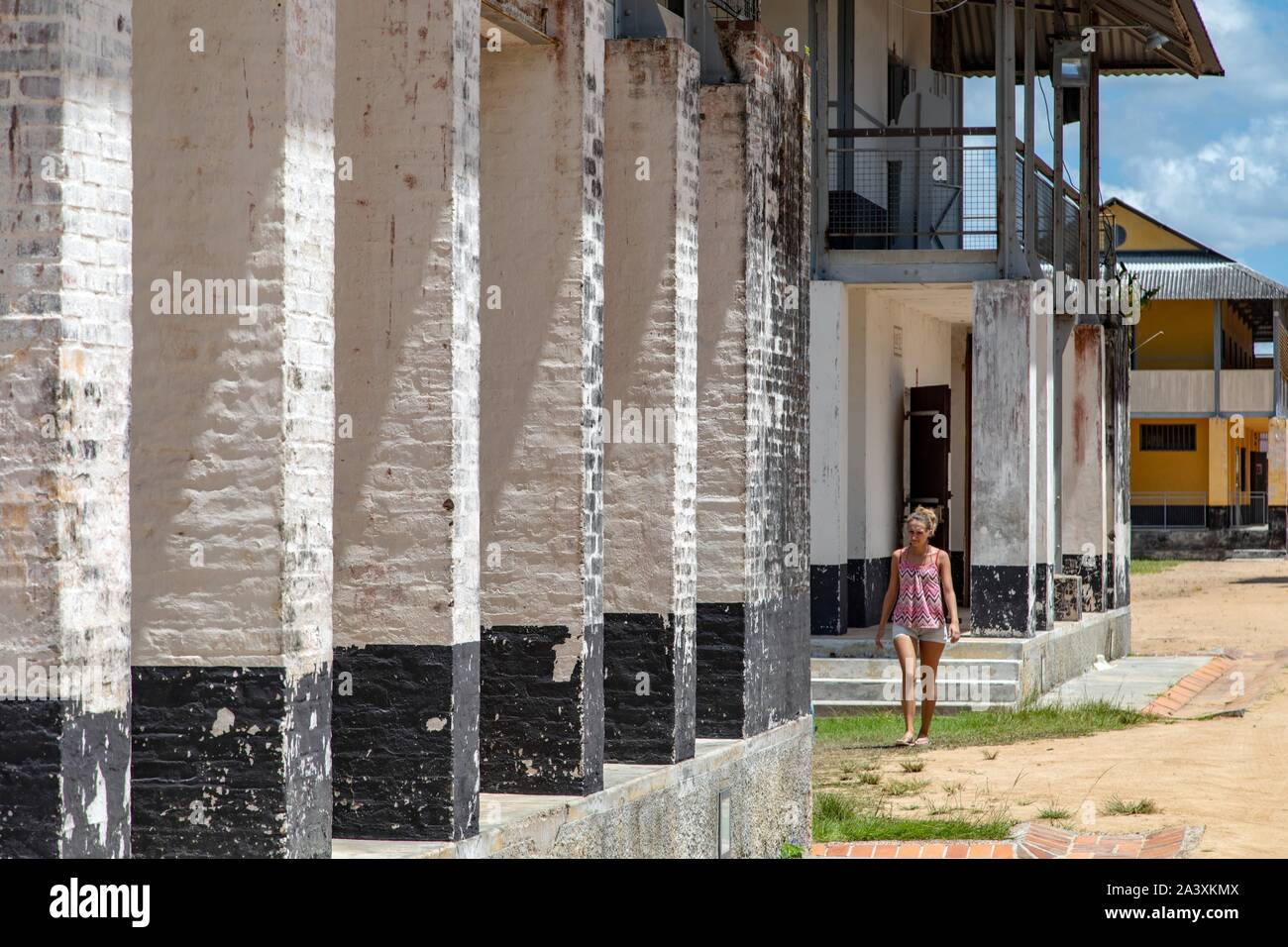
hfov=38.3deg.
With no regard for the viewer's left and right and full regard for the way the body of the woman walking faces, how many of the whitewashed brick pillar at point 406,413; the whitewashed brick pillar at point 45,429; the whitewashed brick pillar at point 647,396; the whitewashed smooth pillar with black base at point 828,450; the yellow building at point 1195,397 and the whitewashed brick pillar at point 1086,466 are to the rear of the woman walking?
3

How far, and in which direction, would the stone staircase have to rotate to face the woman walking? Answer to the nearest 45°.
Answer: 0° — it already faces them

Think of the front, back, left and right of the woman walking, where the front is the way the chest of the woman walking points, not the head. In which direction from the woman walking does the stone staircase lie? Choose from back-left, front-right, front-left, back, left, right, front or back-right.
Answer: back

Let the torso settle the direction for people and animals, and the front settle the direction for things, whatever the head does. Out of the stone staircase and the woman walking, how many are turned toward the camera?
2

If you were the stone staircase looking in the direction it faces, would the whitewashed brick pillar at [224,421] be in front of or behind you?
in front

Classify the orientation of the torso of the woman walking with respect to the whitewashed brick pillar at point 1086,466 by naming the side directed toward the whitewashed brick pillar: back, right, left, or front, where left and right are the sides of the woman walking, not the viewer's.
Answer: back

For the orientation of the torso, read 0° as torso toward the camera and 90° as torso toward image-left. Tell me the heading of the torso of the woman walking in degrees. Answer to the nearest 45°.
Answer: approximately 0°

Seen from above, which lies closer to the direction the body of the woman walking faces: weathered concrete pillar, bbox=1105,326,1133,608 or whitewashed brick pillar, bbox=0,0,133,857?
the whitewashed brick pillar
